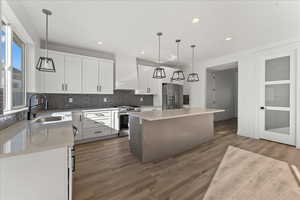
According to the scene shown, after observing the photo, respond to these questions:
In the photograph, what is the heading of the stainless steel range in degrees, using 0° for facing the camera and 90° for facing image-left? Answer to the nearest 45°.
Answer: approximately 315°

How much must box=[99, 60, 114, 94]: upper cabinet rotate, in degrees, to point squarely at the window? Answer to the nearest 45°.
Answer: approximately 45° to its right

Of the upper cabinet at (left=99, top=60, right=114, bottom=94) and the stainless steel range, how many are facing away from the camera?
0

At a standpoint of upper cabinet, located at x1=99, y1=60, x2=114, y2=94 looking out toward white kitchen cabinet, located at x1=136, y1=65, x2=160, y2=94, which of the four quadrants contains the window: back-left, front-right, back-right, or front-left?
back-right

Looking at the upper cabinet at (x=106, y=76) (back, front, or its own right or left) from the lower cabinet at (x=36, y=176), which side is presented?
front

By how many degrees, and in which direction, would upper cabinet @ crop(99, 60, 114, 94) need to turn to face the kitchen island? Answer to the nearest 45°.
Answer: approximately 45° to its left

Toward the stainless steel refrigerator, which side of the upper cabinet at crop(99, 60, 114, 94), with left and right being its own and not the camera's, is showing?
left

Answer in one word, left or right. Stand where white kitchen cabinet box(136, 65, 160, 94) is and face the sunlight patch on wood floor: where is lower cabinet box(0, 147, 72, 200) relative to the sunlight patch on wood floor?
right

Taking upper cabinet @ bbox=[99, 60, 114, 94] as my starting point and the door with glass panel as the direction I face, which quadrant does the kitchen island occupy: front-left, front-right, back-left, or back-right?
front-right

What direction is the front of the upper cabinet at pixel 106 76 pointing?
toward the camera

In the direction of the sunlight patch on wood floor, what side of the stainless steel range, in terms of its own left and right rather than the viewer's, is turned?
front
